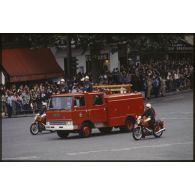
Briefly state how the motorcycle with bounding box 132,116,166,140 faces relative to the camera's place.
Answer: facing the viewer and to the left of the viewer

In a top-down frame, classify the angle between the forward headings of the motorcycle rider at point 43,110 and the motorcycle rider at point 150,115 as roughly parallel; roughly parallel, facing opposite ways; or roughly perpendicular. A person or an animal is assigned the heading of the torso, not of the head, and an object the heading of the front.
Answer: roughly parallel

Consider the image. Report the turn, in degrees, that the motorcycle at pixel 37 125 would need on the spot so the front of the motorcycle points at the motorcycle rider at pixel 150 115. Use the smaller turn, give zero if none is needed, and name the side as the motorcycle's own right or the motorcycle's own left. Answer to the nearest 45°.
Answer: approximately 135° to the motorcycle's own left

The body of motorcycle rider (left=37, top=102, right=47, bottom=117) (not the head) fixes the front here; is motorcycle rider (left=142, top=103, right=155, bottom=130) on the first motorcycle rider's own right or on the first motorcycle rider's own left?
on the first motorcycle rider's own left

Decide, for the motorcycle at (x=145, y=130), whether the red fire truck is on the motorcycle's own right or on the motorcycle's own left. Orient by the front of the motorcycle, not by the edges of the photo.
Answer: on the motorcycle's own right

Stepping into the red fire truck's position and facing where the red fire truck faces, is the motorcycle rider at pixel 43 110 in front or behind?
in front
